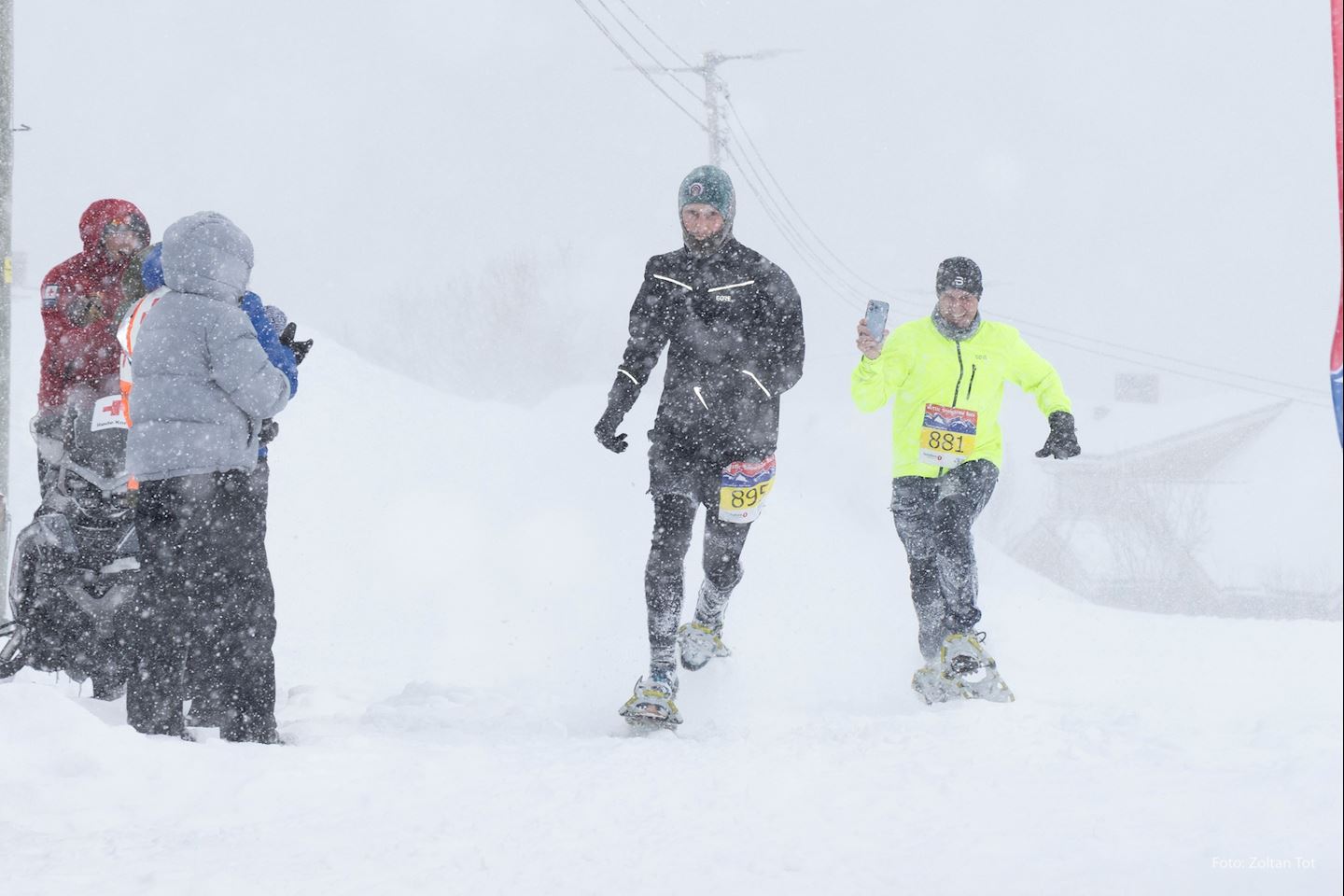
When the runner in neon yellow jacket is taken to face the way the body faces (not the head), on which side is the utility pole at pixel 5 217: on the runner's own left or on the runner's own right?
on the runner's own right

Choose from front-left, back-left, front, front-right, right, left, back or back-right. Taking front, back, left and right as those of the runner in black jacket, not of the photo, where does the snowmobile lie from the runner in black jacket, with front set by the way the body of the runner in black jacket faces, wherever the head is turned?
right

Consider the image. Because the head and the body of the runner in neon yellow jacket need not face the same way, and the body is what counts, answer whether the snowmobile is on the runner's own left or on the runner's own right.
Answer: on the runner's own right

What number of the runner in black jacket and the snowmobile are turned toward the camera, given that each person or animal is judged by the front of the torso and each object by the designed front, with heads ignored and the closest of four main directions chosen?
2

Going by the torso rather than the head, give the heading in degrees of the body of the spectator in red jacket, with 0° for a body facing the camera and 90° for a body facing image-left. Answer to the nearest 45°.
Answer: approximately 315°

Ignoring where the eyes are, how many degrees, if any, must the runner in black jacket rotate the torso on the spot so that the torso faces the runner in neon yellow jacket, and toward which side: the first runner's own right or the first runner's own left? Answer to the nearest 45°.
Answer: approximately 90° to the first runner's own left

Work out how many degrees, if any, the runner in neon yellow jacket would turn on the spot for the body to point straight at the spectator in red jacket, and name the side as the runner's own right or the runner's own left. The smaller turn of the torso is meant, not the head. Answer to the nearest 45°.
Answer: approximately 90° to the runner's own right

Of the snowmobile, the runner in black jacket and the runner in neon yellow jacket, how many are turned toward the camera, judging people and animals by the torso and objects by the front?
3

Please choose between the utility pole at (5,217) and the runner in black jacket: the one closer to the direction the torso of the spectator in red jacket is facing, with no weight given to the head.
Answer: the runner in black jacket
